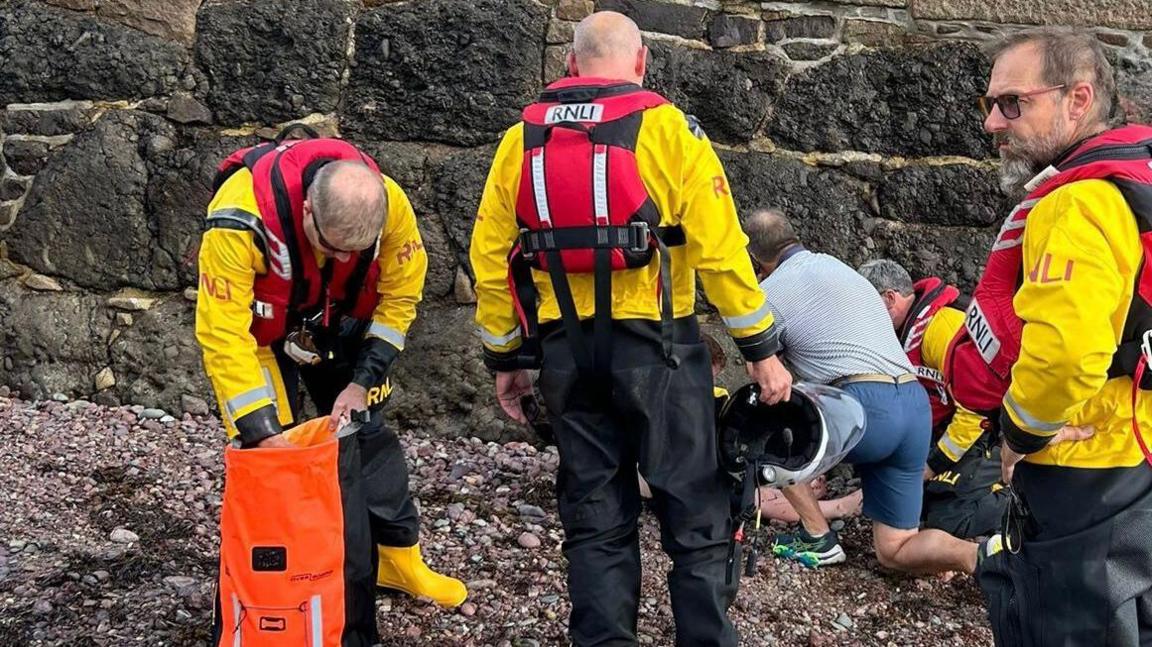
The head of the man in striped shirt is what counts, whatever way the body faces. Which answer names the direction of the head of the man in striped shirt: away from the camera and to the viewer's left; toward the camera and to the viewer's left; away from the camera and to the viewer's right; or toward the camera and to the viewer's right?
away from the camera and to the viewer's left

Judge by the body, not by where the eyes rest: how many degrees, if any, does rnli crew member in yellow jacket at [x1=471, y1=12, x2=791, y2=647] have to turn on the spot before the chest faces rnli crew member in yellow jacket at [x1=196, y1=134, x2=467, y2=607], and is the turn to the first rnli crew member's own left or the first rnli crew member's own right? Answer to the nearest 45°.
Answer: approximately 90° to the first rnli crew member's own left

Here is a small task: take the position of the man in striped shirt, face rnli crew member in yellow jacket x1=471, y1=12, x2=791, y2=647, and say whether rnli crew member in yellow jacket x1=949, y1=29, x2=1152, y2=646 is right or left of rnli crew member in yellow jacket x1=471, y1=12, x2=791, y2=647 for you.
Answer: left

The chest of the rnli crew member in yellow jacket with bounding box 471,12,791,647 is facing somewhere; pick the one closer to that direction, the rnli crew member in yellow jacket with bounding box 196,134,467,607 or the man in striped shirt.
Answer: the man in striped shirt

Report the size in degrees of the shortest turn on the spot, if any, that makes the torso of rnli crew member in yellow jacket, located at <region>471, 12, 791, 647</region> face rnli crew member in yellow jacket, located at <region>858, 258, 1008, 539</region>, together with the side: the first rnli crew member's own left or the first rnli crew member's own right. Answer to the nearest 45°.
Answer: approximately 45° to the first rnli crew member's own right

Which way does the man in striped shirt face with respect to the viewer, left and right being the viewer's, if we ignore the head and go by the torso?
facing away from the viewer and to the left of the viewer

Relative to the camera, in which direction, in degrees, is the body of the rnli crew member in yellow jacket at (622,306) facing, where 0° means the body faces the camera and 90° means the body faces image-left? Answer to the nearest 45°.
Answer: approximately 180°

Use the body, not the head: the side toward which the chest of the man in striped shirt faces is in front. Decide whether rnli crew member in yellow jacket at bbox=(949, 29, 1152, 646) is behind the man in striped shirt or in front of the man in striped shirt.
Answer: behind

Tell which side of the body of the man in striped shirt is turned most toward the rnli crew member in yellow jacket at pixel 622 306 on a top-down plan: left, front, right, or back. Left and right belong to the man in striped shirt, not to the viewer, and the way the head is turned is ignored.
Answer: left

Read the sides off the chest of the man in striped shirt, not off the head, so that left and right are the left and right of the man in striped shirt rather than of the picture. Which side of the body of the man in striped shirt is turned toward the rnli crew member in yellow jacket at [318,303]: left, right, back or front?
left
